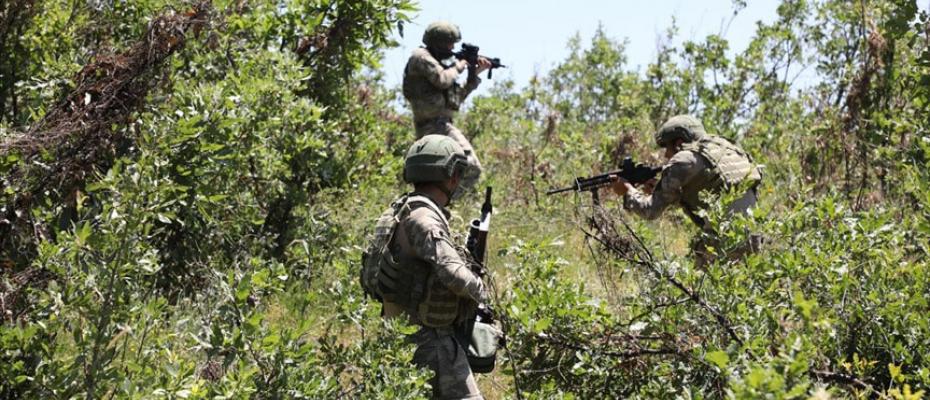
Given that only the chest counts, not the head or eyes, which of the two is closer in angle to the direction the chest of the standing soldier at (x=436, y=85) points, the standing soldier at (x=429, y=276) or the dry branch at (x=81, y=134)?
the standing soldier

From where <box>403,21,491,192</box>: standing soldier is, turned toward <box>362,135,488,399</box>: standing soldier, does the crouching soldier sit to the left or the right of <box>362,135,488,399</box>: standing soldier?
left

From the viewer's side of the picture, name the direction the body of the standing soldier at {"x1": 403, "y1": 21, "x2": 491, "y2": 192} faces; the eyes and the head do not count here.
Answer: to the viewer's right

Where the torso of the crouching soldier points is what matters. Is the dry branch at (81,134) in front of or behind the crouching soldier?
in front

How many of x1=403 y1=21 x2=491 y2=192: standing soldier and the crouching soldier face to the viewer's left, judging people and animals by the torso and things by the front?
1

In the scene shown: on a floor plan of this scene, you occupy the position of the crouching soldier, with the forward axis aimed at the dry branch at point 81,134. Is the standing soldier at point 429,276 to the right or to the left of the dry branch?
left

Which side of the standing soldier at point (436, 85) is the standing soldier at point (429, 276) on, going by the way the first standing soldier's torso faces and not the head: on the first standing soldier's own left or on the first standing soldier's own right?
on the first standing soldier's own right

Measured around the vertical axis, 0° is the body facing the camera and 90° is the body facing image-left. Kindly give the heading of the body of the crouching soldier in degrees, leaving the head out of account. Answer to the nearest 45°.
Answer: approximately 90°

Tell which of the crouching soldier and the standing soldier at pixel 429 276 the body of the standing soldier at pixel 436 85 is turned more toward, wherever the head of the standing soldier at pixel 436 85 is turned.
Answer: the crouching soldier

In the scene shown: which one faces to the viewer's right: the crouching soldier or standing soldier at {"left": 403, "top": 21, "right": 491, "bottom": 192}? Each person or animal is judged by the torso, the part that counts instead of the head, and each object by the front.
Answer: the standing soldier

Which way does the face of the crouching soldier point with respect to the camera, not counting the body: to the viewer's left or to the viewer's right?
to the viewer's left
